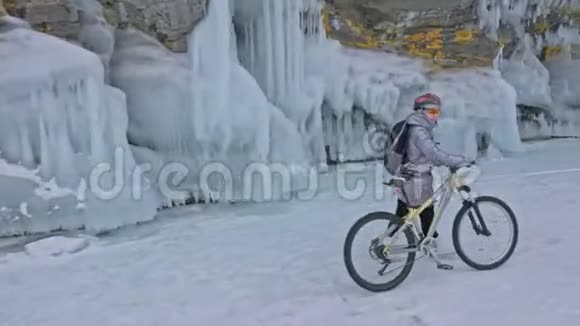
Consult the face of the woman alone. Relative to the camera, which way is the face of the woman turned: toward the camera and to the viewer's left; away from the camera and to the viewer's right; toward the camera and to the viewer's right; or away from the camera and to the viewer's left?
toward the camera and to the viewer's right

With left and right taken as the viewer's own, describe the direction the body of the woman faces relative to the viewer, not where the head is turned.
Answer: facing to the right of the viewer
